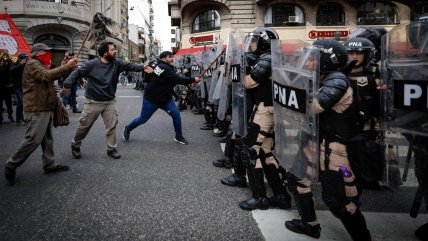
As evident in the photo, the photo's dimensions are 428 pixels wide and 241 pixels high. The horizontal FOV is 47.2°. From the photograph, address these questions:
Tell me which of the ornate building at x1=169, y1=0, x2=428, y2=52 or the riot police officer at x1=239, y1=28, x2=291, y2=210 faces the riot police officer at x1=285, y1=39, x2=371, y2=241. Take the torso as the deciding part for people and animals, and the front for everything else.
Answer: the ornate building

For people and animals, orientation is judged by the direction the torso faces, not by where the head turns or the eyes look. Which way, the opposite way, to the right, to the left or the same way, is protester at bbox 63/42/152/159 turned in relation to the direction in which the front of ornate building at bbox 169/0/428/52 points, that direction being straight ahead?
to the left

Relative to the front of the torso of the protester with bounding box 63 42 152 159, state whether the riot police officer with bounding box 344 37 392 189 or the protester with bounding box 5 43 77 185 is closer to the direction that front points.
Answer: the riot police officer

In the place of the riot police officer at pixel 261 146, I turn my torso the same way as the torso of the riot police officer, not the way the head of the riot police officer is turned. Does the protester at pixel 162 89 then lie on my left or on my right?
on my right

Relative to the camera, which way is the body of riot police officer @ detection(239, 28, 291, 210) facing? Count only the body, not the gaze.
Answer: to the viewer's left

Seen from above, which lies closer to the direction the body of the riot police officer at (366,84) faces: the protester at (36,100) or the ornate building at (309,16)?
the protester

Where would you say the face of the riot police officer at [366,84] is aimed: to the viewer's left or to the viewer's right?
to the viewer's left

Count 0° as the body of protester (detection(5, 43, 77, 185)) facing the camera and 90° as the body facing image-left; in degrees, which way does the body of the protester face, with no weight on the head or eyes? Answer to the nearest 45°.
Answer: approximately 270°

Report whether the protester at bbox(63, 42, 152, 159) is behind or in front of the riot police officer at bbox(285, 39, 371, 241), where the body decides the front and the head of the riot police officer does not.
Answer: in front

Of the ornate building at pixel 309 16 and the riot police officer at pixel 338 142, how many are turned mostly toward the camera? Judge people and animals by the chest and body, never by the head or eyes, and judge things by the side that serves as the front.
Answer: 1
